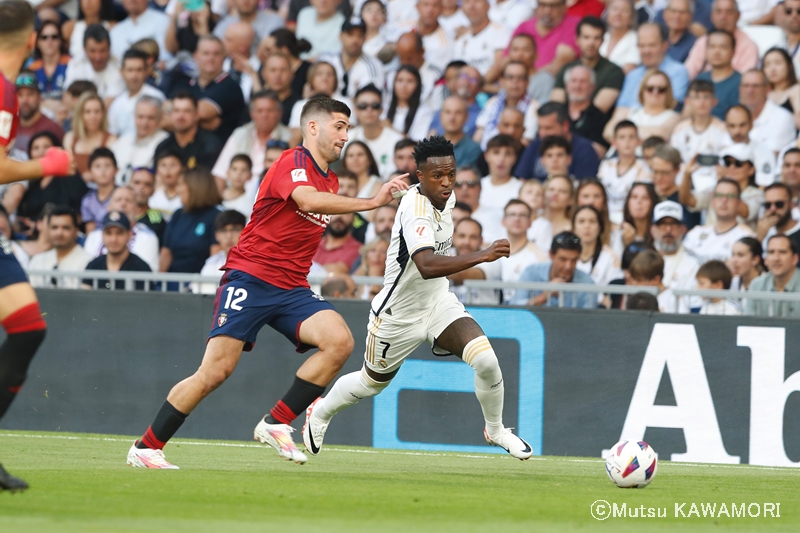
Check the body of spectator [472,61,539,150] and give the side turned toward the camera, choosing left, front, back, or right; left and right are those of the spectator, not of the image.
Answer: front

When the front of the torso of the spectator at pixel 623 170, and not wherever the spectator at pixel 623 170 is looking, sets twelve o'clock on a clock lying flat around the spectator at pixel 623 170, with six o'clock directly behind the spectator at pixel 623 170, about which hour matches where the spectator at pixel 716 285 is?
the spectator at pixel 716 285 is roughly at 11 o'clock from the spectator at pixel 623 170.

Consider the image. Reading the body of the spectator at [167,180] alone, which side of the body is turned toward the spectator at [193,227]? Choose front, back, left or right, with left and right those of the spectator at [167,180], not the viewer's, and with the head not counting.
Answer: front

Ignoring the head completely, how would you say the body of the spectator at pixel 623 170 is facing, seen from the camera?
toward the camera

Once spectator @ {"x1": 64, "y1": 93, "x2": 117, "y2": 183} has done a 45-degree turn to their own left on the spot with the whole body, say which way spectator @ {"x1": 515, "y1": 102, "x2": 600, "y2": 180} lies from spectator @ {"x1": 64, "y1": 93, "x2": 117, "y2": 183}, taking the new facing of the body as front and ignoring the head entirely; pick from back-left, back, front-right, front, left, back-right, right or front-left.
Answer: front

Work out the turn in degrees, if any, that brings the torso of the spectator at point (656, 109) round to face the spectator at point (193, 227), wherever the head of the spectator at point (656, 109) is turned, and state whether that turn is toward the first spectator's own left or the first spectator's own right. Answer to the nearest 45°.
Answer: approximately 90° to the first spectator's own right

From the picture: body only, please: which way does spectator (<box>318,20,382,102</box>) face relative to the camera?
toward the camera

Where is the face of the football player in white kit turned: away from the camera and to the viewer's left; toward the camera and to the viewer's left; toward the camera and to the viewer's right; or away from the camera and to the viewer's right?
toward the camera and to the viewer's right

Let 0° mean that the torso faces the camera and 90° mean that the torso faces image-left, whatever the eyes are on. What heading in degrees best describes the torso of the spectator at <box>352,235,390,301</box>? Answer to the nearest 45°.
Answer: approximately 315°

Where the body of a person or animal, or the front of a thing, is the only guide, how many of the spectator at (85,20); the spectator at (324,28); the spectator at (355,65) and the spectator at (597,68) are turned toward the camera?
4

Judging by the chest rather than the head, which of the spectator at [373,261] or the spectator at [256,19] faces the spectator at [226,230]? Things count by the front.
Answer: the spectator at [256,19]

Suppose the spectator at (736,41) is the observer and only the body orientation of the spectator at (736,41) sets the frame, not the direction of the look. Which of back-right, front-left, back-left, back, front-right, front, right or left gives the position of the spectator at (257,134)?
right

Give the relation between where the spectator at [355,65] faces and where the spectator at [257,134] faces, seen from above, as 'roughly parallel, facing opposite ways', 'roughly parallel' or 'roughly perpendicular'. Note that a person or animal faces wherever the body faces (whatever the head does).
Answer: roughly parallel

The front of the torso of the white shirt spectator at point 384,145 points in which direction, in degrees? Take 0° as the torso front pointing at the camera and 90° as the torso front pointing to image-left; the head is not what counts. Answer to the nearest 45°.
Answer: approximately 0°

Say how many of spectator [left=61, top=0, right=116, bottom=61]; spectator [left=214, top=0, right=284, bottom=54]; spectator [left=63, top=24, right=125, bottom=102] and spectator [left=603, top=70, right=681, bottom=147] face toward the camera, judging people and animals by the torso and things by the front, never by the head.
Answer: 4

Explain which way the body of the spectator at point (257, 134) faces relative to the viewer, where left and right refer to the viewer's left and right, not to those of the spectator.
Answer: facing the viewer
